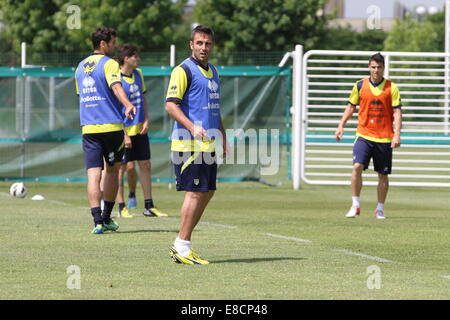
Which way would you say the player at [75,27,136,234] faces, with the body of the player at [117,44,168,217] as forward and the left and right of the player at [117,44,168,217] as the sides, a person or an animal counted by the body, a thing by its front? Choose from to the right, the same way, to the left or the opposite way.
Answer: to the left

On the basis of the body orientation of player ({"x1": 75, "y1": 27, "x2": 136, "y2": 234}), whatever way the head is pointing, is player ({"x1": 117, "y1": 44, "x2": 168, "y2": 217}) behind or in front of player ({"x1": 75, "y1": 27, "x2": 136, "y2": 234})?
in front

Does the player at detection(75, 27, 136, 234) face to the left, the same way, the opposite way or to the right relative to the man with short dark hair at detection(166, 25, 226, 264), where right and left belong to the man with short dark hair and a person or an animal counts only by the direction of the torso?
to the left

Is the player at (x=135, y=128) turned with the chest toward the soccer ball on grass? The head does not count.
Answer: no

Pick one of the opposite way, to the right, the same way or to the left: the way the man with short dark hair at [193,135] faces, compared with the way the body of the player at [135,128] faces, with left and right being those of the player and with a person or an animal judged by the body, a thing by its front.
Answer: the same way

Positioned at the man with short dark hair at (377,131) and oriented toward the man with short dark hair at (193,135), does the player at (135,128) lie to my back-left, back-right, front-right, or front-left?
front-right

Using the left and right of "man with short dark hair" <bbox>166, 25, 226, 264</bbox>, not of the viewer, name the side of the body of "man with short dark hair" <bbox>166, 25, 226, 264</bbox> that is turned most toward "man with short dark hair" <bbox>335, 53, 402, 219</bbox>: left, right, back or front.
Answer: left

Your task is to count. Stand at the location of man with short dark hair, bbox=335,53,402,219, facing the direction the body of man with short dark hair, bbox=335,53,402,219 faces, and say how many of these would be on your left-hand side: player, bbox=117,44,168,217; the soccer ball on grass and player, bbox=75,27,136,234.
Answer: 0

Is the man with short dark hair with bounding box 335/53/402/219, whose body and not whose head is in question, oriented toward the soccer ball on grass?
no

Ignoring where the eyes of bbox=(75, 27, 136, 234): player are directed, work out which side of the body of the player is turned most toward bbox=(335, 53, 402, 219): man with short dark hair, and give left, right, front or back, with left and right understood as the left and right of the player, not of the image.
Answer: front

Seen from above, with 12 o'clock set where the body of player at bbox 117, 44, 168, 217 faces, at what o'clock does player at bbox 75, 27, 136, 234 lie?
player at bbox 75, 27, 136, 234 is roughly at 2 o'clock from player at bbox 117, 44, 168, 217.

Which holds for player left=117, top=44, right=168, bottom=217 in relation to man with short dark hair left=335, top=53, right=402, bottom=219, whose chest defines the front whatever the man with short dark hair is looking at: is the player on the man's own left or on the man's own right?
on the man's own right

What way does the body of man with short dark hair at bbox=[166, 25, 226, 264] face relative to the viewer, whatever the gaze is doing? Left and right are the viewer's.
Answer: facing the viewer and to the right of the viewer

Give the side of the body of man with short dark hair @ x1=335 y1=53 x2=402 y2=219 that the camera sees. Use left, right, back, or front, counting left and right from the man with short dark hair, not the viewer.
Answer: front
